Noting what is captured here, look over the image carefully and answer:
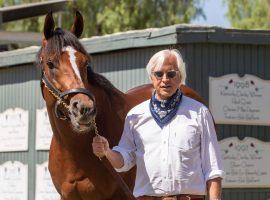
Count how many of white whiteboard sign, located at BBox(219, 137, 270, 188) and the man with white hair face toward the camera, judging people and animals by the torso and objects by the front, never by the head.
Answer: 2

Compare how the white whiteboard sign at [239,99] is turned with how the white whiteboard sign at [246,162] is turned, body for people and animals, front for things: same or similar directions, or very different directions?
same or similar directions

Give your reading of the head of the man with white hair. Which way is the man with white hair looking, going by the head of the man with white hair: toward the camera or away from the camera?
toward the camera

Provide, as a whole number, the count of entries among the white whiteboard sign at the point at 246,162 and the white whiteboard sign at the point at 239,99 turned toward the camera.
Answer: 2

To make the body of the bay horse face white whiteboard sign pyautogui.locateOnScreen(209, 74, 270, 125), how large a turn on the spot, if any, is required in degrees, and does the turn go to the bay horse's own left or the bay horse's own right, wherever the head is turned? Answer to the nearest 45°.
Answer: approximately 180°

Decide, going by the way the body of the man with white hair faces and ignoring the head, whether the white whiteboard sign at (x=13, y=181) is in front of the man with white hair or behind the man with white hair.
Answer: behind

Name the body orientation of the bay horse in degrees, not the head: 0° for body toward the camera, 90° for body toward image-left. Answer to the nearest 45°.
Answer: approximately 45°

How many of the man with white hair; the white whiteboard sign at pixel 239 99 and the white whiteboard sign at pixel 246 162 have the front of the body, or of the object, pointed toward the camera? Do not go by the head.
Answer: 3

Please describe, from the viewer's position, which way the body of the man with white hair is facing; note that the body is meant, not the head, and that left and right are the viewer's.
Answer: facing the viewer

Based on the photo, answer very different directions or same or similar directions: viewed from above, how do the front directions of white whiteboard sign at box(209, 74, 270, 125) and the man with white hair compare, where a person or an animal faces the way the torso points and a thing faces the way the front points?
same or similar directions

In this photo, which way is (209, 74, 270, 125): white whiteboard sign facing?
toward the camera

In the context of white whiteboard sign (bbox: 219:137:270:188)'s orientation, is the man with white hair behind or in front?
in front

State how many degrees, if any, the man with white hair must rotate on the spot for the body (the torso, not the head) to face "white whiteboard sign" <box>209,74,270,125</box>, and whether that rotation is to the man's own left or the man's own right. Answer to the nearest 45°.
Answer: approximately 180°
